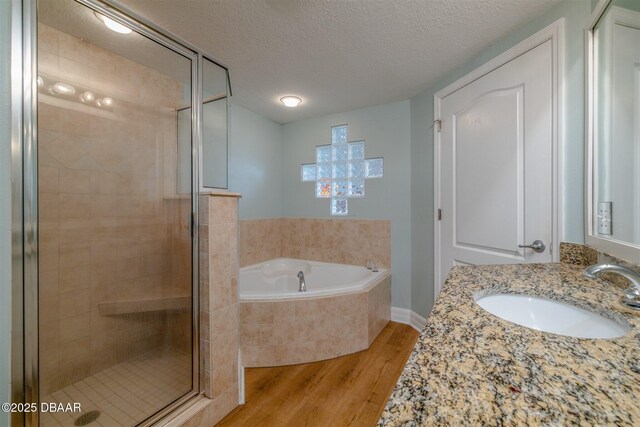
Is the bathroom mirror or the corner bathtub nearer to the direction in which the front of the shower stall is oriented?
the bathroom mirror

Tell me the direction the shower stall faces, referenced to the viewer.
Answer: facing the viewer and to the right of the viewer

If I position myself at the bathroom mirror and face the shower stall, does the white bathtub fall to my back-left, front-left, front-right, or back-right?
front-right

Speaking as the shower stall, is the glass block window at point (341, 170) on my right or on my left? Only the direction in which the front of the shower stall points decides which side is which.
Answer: on my left
